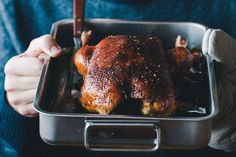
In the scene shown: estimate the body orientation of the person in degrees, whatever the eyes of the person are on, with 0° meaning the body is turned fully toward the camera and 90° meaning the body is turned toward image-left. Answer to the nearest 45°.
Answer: approximately 0°
